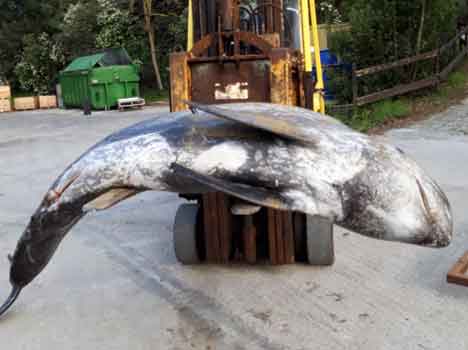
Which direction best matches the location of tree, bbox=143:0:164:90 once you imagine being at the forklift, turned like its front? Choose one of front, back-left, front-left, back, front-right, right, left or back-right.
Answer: back

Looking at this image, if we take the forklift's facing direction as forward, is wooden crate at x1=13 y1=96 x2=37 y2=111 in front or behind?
behind

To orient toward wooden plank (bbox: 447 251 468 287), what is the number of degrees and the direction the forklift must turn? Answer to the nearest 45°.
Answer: approximately 45° to its left

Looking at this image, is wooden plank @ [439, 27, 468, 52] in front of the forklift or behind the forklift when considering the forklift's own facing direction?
behind

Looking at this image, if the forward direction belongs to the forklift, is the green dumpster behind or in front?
behind

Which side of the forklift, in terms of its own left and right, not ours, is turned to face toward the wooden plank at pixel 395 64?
back

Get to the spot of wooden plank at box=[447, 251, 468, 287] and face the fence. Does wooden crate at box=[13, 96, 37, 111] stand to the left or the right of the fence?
left

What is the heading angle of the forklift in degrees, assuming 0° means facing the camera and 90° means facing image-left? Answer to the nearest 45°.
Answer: approximately 0°
